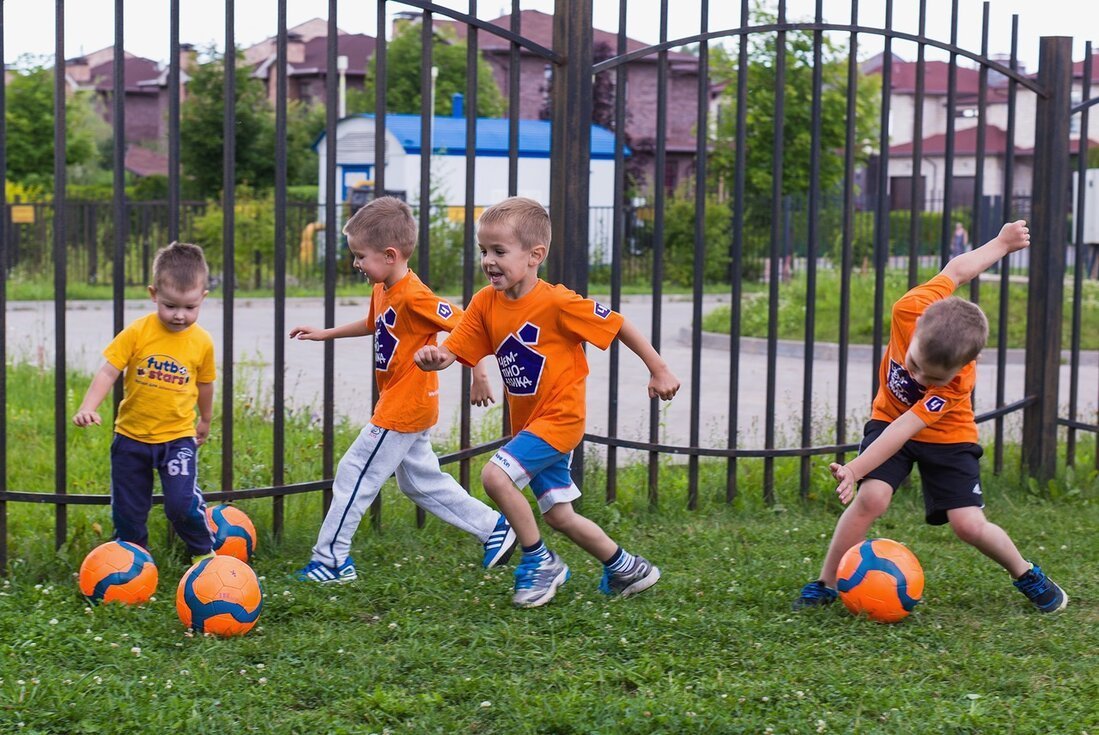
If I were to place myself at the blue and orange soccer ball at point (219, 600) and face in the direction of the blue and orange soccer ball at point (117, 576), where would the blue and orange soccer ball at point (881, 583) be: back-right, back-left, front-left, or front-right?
back-right

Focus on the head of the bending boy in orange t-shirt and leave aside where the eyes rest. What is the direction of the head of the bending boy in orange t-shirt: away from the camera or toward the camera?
toward the camera

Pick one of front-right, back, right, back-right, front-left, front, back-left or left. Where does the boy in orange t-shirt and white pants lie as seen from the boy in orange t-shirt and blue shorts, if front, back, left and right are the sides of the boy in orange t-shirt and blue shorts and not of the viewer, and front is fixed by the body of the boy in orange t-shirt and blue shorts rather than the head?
right

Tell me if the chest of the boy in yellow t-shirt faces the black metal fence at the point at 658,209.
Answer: no

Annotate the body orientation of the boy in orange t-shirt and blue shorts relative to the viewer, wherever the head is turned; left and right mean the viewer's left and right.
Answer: facing the viewer and to the left of the viewer

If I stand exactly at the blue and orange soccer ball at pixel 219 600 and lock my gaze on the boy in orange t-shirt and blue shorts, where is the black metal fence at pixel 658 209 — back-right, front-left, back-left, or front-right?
front-left

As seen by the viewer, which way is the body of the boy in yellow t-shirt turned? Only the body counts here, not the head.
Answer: toward the camera

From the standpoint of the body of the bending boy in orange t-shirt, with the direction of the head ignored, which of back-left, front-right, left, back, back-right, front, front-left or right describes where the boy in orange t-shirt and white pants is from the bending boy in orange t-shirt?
front-right

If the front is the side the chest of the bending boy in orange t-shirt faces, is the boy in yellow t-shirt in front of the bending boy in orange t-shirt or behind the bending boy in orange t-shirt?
in front

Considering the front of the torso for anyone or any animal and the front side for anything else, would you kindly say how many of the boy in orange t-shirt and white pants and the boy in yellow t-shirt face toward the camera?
1

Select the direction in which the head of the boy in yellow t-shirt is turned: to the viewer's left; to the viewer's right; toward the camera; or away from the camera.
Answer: toward the camera

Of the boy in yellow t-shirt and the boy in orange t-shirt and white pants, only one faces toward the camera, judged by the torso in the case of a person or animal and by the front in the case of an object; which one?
the boy in yellow t-shirt

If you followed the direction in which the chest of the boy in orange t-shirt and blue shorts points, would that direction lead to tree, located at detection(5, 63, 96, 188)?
no

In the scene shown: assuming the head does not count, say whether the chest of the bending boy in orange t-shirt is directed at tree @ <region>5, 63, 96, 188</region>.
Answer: no
